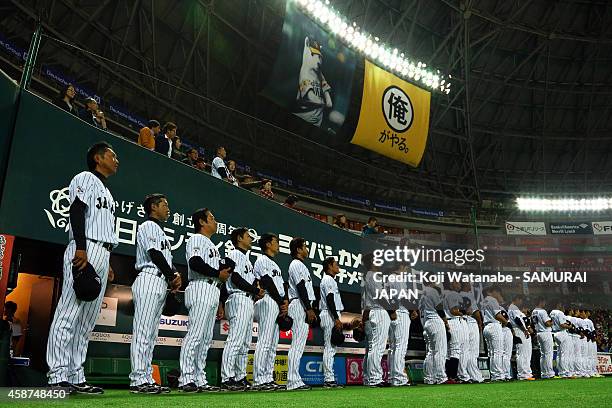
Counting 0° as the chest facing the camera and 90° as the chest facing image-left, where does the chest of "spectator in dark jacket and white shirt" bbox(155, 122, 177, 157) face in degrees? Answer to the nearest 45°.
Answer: approximately 315°
